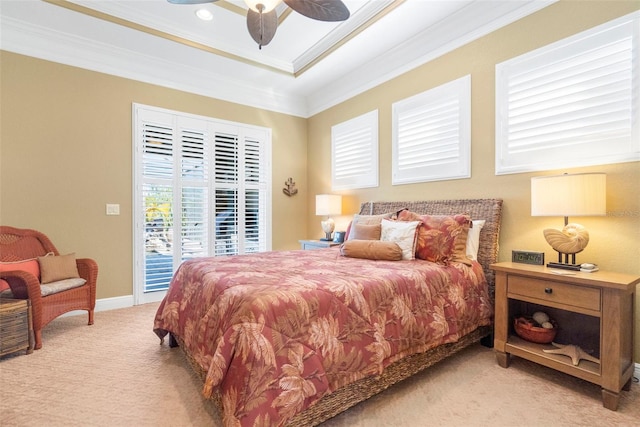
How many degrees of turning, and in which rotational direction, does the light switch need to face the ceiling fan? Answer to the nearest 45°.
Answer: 0° — it already faces it

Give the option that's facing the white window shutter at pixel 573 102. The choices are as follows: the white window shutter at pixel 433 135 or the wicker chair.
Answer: the wicker chair

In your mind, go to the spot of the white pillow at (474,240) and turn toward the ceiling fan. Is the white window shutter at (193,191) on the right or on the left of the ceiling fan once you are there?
right

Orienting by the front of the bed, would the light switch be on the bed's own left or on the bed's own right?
on the bed's own right

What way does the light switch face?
toward the camera

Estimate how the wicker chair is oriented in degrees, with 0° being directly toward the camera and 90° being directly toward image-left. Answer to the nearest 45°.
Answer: approximately 315°

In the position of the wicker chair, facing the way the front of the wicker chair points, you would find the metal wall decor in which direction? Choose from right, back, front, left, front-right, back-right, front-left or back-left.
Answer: front-left

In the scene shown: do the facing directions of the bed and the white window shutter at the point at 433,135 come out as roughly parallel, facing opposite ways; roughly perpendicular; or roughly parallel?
roughly parallel

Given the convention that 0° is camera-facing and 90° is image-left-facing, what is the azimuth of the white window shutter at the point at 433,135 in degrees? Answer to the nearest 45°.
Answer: approximately 45°

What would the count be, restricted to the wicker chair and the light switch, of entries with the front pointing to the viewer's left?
0

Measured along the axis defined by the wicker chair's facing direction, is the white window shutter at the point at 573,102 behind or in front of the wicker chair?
in front

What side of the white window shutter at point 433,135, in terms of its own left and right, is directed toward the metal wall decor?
right

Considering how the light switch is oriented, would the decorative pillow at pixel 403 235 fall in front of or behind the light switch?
in front

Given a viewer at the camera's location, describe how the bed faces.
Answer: facing the viewer and to the left of the viewer

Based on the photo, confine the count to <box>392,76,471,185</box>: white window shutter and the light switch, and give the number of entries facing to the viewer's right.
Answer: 0

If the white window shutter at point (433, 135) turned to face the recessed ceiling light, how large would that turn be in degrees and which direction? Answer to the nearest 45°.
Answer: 0° — it already faces it

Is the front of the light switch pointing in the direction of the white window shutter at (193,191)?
no
